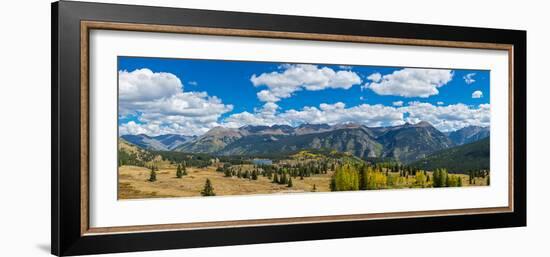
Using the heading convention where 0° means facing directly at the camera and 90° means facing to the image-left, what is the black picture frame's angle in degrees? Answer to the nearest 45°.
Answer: approximately 315°
